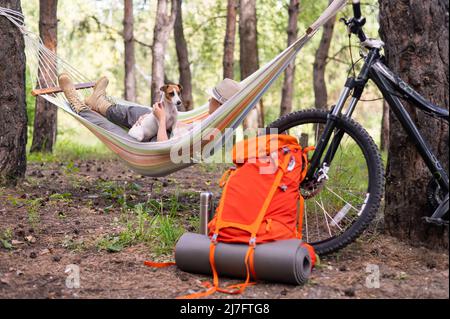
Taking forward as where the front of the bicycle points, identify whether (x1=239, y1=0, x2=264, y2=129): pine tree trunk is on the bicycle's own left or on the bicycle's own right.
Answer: on the bicycle's own right

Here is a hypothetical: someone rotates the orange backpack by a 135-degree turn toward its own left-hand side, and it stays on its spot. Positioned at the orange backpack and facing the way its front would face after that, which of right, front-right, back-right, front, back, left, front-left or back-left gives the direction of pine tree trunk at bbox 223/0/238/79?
left

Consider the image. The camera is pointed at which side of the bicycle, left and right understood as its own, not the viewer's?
left

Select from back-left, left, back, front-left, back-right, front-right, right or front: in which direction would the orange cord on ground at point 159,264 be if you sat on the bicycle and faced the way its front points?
front

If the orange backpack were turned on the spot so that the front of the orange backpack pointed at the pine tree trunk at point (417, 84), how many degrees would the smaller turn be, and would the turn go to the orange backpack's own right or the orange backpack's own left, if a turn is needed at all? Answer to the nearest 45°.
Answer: approximately 135° to the orange backpack's own left

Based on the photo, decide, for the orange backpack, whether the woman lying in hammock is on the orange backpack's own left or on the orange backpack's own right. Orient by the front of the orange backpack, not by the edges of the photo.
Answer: on the orange backpack's own right

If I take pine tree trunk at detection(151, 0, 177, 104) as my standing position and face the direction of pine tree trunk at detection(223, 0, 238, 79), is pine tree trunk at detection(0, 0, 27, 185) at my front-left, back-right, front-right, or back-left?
back-right

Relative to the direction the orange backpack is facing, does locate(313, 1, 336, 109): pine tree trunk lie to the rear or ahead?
to the rear

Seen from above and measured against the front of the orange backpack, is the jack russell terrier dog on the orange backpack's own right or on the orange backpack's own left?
on the orange backpack's own right

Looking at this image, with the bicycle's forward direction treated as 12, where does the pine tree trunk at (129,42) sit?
The pine tree trunk is roughly at 2 o'clock from the bicycle.

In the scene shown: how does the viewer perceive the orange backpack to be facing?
facing the viewer and to the left of the viewer

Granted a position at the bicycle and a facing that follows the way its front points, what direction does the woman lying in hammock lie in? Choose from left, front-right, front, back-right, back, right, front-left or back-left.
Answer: front-right

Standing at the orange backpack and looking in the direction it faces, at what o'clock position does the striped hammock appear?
The striped hammock is roughly at 4 o'clock from the orange backpack.

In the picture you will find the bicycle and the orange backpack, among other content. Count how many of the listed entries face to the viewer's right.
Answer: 0
